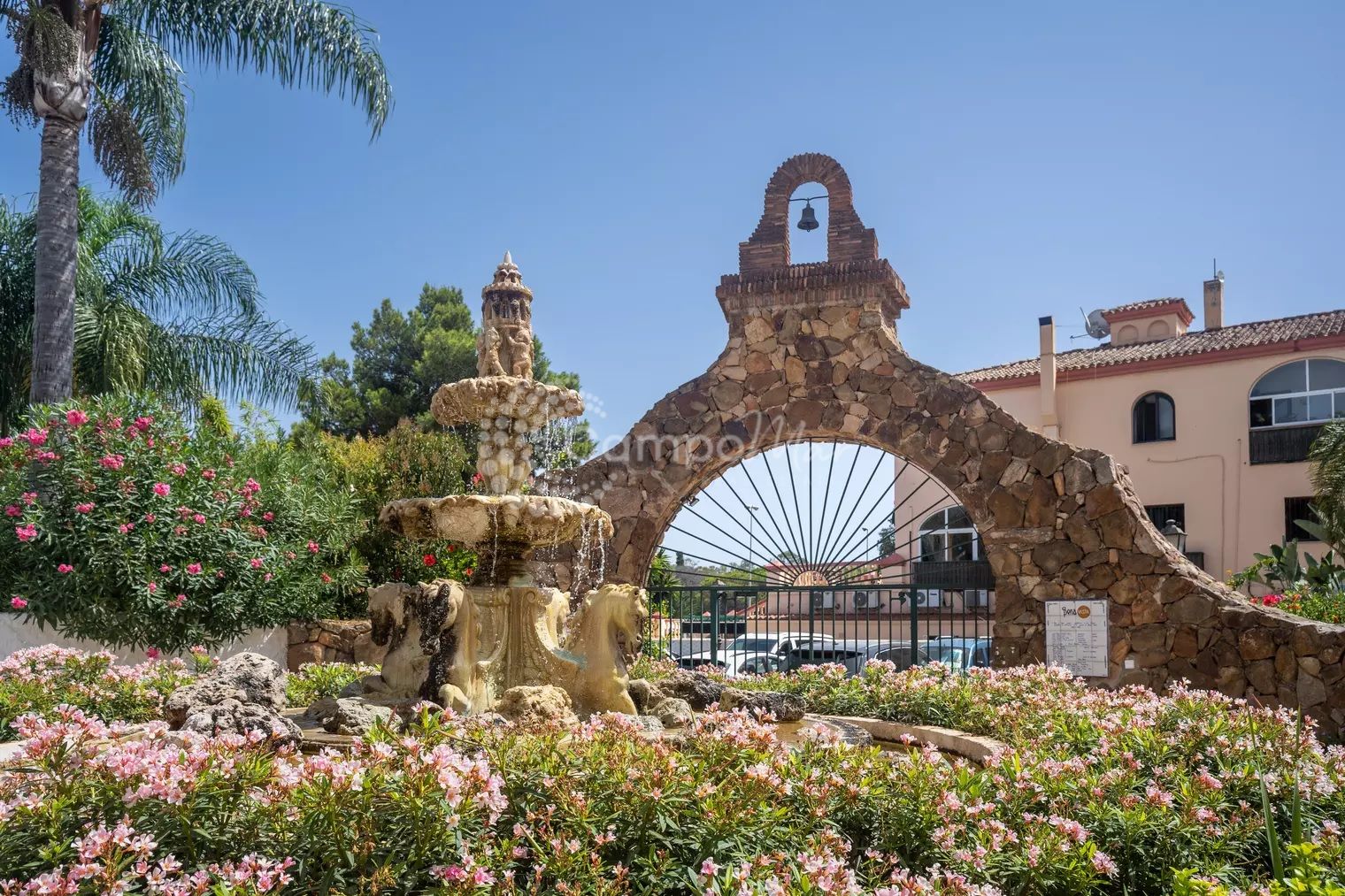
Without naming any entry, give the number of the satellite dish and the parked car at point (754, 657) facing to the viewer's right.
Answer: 0

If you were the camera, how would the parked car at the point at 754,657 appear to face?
facing the viewer and to the left of the viewer

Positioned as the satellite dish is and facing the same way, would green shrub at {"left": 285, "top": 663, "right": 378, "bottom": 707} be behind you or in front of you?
in front

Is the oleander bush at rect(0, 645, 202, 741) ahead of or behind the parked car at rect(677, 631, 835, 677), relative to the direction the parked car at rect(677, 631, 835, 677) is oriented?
ahead
